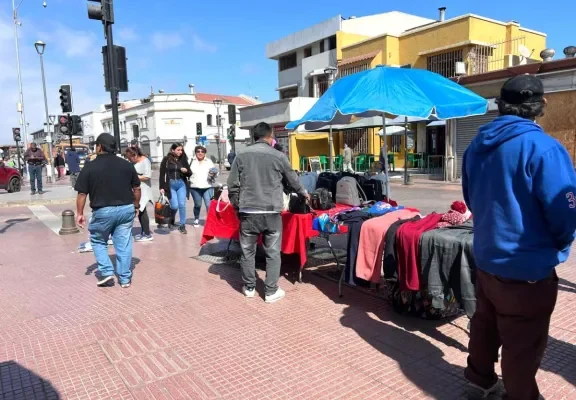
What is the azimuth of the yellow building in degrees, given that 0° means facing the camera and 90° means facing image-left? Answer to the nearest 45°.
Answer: approximately 45°

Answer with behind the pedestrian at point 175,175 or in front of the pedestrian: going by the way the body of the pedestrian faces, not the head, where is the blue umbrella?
in front

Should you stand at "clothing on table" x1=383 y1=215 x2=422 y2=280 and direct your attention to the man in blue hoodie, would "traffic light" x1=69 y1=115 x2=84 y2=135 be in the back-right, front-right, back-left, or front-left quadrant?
back-right

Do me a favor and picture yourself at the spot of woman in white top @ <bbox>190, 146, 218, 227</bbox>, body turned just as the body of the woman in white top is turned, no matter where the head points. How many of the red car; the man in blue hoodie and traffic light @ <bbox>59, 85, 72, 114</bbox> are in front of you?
1

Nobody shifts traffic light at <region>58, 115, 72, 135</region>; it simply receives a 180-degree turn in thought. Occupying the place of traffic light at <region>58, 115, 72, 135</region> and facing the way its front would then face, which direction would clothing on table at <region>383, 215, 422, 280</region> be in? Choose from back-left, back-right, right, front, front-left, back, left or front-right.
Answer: back-right

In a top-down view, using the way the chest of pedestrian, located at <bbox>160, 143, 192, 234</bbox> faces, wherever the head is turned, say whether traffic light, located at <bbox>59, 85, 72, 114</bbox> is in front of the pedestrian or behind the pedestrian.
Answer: behind

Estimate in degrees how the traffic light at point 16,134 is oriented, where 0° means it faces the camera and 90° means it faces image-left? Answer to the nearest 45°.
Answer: approximately 0°

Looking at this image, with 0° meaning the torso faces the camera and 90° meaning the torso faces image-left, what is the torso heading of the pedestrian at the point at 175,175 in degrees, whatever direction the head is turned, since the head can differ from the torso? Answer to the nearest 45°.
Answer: approximately 315°

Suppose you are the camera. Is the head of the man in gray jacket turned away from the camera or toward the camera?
away from the camera
